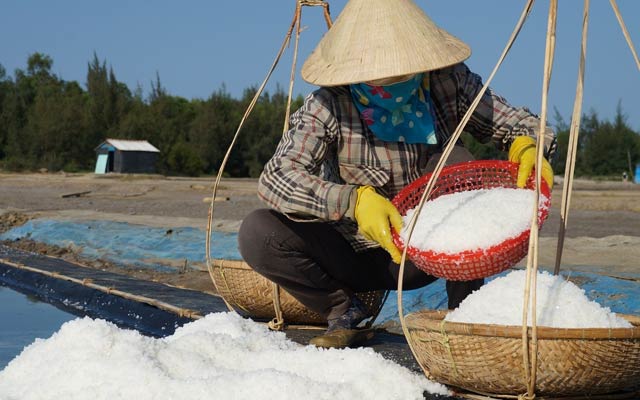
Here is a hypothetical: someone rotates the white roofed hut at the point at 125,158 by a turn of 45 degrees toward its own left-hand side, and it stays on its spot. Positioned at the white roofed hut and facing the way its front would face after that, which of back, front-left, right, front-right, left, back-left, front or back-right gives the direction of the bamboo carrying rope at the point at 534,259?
front

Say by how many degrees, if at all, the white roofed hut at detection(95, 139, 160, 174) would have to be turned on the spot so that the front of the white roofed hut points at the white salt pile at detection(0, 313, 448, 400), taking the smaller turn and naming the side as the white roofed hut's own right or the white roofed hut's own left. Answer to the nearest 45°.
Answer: approximately 45° to the white roofed hut's own left

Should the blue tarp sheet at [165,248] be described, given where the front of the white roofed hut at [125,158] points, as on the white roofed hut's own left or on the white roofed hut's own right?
on the white roofed hut's own left

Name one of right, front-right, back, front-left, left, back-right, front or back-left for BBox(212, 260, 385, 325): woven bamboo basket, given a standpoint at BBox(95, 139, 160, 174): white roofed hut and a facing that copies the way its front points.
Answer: front-left

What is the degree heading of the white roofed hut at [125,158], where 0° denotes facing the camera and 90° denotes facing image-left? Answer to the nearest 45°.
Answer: approximately 45°

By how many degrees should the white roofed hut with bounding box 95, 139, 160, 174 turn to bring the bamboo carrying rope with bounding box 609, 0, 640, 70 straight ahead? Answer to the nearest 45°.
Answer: approximately 45° to its left

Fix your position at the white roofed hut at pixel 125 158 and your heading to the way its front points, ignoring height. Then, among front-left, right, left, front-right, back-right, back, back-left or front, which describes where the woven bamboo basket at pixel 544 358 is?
front-left

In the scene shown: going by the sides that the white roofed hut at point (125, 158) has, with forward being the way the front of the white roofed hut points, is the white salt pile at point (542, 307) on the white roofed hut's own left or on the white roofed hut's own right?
on the white roofed hut's own left

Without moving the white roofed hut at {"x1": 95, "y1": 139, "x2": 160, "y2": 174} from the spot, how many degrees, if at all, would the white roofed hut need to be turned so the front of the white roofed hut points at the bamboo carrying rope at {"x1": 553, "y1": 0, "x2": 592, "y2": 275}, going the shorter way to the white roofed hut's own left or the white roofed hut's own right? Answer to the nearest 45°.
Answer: approximately 45° to the white roofed hut's own left

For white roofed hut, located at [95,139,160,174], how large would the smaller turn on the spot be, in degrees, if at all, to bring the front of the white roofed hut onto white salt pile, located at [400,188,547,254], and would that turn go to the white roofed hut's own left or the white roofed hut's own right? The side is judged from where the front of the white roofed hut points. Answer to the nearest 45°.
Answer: approximately 45° to the white roofed hut's own left
